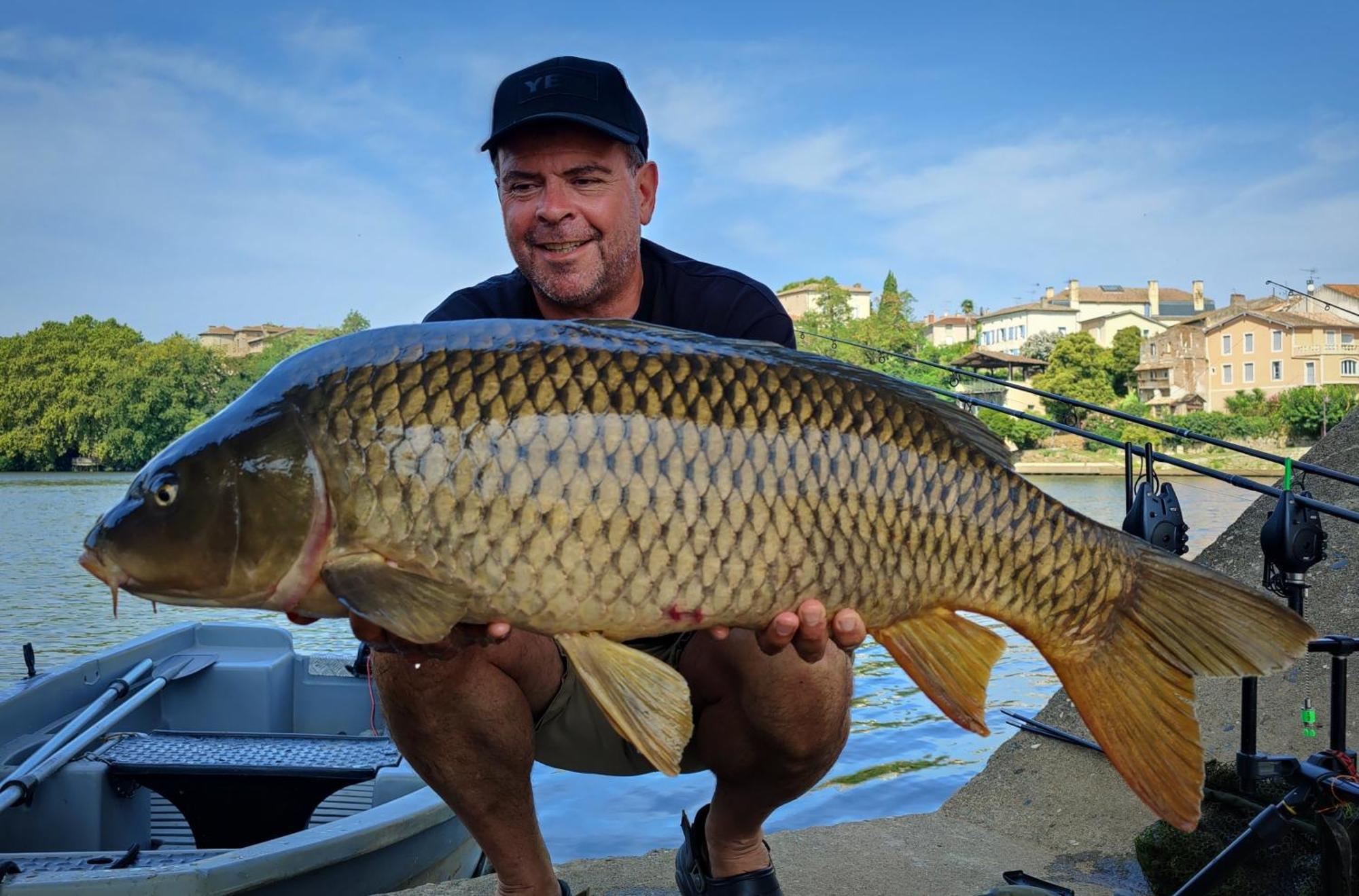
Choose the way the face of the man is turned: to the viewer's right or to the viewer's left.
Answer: to the viewer's left

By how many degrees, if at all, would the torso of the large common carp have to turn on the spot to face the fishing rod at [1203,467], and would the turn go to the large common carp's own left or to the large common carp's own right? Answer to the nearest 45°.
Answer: approximately 135° to the large common carp's own right

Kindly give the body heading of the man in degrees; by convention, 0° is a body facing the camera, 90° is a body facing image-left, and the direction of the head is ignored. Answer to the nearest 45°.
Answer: approximately 0°

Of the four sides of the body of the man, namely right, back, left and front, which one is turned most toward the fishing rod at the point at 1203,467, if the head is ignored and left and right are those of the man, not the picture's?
left

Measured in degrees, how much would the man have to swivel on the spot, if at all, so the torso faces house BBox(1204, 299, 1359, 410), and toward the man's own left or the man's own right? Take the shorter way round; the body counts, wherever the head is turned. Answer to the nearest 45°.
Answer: approximately 135° to the man's own left

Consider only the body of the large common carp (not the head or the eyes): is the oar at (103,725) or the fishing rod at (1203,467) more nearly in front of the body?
the oar

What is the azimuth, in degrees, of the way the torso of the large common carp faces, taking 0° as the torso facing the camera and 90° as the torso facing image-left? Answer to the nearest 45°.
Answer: approximately 90°

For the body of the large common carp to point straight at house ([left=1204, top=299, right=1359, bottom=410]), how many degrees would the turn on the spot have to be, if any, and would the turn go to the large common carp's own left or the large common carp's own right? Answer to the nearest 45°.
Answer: approximately 135° to the large common carp's own right
